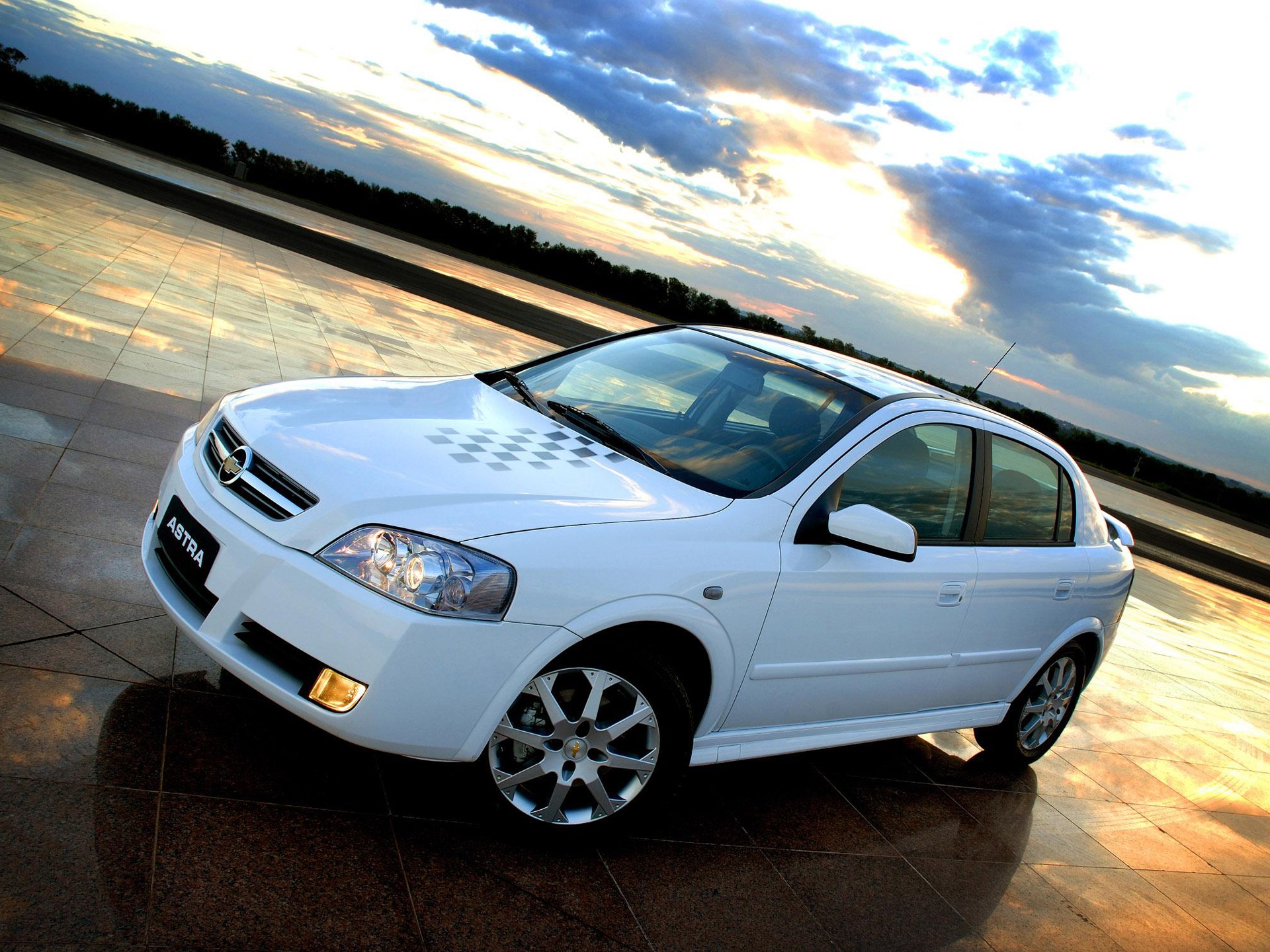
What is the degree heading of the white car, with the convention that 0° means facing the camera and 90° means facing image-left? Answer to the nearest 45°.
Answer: approximately 45°
